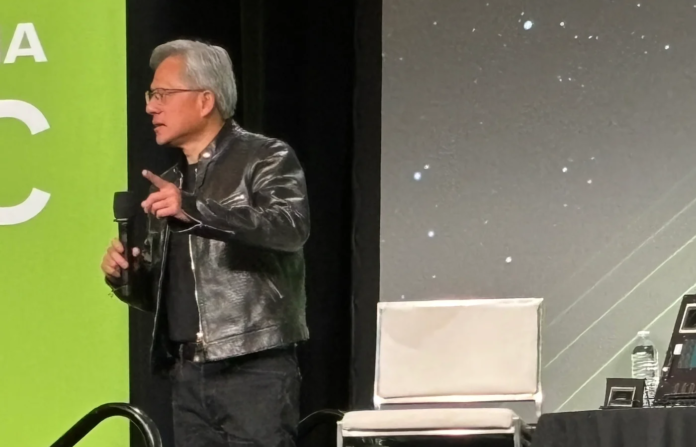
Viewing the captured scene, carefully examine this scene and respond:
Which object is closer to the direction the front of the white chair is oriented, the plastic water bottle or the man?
the man

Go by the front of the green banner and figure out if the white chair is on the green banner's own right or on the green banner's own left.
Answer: on the green banner's own left

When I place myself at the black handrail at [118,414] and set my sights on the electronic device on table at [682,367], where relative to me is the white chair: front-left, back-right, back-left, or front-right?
front-left

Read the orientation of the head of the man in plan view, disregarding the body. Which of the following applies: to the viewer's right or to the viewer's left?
to the viewer's left

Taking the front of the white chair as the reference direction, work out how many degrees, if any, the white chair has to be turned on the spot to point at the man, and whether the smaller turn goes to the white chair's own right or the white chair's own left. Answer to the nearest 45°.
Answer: approximately 45° to the white chair's own right

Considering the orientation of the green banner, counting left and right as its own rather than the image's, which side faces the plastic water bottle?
left

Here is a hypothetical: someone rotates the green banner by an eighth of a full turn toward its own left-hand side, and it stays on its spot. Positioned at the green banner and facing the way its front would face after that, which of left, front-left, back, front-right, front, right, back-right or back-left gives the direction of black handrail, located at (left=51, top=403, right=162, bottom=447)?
front-right

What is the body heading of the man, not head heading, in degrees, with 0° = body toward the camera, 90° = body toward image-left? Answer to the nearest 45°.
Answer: approximately 45°

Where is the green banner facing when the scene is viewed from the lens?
facing the viewer

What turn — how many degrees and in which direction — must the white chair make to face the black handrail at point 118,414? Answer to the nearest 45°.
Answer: approximately 45° to its right

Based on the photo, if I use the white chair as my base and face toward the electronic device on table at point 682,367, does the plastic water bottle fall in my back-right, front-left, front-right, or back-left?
front-left

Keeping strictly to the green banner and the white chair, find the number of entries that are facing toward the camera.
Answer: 2
